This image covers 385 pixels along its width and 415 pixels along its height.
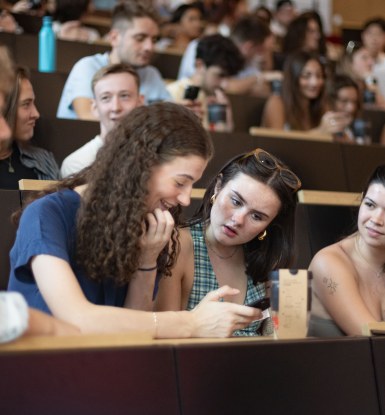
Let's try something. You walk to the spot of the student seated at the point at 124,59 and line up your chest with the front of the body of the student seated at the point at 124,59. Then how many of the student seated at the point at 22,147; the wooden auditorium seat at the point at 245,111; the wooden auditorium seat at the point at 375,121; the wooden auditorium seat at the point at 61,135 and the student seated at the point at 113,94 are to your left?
2

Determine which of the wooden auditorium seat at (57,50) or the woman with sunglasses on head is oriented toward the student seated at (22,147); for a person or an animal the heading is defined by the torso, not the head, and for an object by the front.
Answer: the wooden auditorium seat

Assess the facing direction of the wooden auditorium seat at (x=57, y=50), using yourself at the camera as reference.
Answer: facing the viewer

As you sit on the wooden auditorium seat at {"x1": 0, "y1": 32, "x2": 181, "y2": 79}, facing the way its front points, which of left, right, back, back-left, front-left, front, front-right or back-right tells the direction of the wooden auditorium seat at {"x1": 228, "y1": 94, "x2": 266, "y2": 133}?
left

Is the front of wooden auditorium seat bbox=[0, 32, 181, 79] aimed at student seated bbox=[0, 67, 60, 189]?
yes

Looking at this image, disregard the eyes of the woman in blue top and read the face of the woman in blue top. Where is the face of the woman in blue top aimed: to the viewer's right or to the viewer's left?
to the viewer's right

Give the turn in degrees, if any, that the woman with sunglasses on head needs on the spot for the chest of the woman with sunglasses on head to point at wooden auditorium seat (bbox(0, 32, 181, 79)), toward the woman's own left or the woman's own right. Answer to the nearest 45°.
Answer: approximately 180°

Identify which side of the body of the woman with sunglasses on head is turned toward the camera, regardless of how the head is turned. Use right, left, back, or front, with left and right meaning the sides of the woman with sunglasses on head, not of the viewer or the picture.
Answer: front

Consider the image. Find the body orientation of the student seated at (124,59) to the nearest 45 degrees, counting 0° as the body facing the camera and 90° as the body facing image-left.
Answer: approximately 315°

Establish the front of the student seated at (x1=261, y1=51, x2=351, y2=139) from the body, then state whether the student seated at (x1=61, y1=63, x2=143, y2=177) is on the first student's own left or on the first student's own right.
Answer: on the first student's own right

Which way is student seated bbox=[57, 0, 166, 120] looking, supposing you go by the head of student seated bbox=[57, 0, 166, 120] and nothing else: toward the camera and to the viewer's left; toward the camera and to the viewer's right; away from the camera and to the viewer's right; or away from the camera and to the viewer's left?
toward the camera and to the viewer's right

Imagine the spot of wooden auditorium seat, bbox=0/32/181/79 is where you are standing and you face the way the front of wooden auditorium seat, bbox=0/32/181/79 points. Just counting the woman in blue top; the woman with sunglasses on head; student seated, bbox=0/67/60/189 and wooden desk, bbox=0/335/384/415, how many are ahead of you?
4

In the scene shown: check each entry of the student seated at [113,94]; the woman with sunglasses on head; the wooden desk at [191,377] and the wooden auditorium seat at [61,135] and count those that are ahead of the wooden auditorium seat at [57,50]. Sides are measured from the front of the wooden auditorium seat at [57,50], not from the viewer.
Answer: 4

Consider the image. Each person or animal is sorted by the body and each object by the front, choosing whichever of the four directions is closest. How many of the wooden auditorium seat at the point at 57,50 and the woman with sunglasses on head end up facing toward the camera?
2

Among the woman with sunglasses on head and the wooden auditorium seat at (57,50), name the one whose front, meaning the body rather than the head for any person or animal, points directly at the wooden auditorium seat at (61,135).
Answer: the wooden auditorium seat at (57,50)
